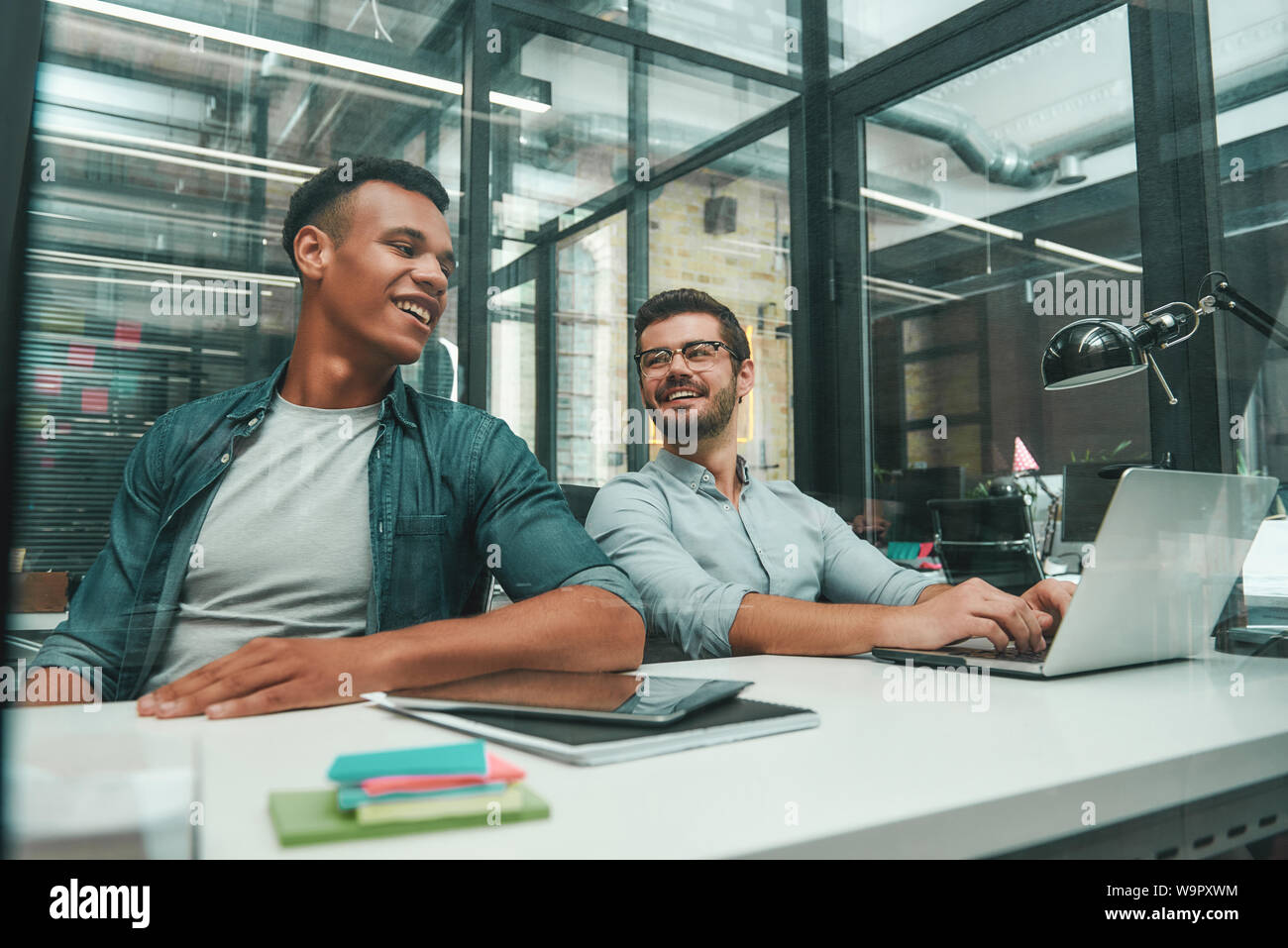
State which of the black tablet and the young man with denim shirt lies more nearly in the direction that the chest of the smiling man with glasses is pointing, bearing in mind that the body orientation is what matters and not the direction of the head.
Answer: the black tablet

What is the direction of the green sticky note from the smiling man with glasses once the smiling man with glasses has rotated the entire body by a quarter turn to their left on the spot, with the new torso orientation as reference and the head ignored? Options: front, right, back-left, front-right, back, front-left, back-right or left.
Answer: back-right

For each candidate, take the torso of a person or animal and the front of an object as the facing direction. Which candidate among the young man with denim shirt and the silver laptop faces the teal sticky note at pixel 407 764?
the young man with denim shirt

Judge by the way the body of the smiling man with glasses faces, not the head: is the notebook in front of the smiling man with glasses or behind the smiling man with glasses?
in front

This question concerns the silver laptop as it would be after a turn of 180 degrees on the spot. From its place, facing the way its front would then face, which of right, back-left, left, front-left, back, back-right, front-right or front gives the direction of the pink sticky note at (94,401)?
back-right

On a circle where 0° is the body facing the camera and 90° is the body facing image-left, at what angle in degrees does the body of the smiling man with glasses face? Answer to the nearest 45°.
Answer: approximately 315°

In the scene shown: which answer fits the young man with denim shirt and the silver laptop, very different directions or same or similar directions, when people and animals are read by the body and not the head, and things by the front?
very different directions

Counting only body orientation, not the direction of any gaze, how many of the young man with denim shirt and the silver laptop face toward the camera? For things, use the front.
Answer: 1

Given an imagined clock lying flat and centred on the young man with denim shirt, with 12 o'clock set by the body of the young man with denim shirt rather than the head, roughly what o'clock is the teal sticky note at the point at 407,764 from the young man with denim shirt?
The teal sticky note is roughly at 12 o'clock from the young man with denim shirt.

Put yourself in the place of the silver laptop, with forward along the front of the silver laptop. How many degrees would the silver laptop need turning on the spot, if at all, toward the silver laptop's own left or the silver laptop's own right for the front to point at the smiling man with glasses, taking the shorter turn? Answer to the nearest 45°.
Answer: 0° — it already faces them

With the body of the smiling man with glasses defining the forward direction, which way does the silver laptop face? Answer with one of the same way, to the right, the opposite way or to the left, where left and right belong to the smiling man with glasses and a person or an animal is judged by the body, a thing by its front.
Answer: the opposite way

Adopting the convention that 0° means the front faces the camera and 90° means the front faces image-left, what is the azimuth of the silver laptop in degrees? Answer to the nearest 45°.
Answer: approximately 135°
